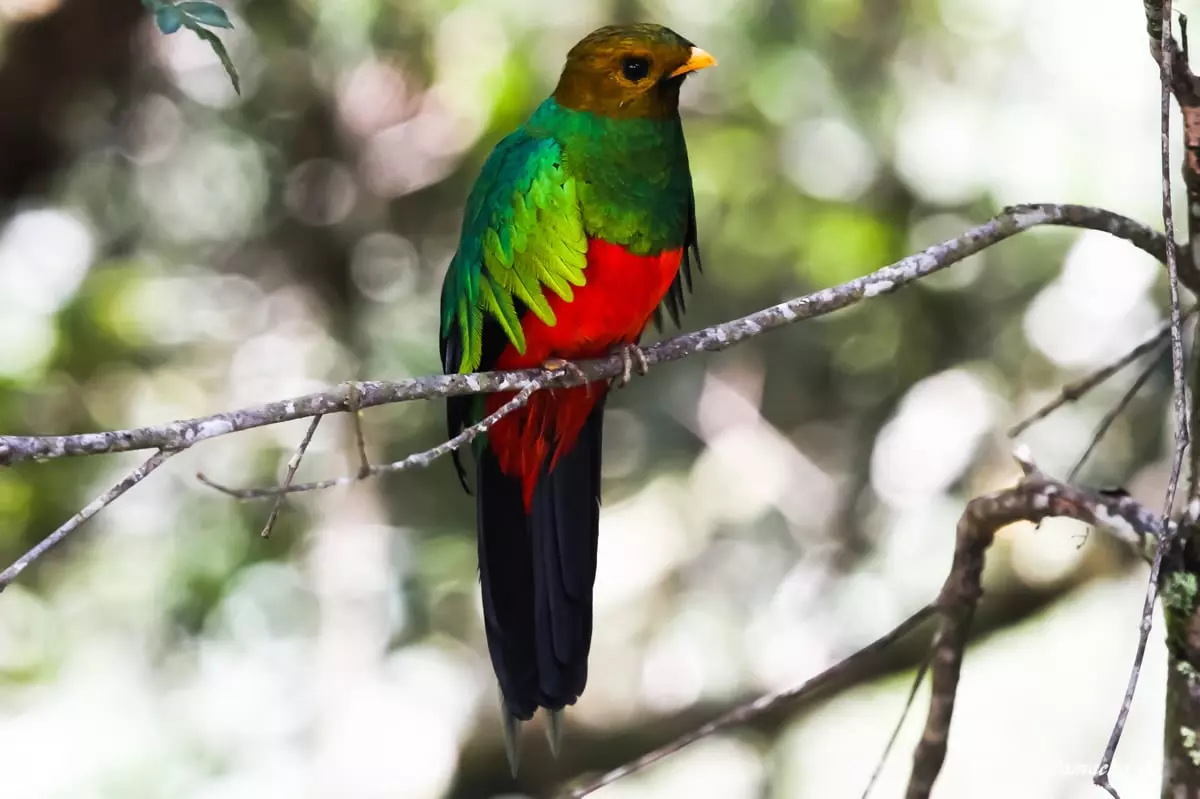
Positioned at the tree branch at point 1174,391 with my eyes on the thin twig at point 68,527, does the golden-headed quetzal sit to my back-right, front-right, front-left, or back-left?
front-right

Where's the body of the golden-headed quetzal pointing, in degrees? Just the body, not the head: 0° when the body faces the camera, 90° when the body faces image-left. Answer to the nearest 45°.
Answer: approximately 315°

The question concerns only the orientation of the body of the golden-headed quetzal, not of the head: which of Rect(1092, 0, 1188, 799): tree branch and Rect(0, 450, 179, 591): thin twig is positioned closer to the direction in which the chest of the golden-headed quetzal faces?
the tree branch

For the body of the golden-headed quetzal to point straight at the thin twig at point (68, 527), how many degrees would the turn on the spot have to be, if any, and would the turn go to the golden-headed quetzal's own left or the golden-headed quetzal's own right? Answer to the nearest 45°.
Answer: approximately 90° to the golden-headed quetzal's own right

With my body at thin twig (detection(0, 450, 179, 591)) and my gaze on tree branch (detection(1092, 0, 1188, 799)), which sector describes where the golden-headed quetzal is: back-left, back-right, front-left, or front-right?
front-left
